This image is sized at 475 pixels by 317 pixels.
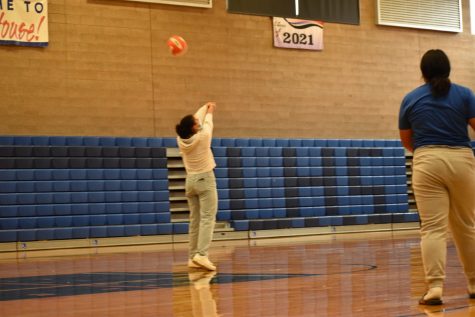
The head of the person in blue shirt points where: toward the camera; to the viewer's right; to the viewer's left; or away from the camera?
away from the camera

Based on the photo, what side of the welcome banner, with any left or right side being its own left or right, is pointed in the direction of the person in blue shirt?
front

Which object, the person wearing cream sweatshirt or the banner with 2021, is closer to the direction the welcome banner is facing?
the person wearing cream sweatshirt

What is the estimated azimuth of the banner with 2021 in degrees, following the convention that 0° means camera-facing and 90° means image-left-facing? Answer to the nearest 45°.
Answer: approximately 0°

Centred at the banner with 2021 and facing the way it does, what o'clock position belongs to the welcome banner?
The welcome banner is roughly at 2 o'clock from the banner with 2021.

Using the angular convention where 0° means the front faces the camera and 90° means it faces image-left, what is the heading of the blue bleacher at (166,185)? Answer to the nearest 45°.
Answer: approximately 0°

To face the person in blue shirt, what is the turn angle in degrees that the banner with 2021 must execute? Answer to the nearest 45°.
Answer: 0° — it already faces them

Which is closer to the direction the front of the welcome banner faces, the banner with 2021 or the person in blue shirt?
the person in blue shirt

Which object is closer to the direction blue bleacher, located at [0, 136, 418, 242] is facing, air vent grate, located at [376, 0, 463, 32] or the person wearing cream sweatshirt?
the person wearing cream sweatshirt

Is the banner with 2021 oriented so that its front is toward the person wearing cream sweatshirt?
yes

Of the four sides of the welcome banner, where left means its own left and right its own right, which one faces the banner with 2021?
left
